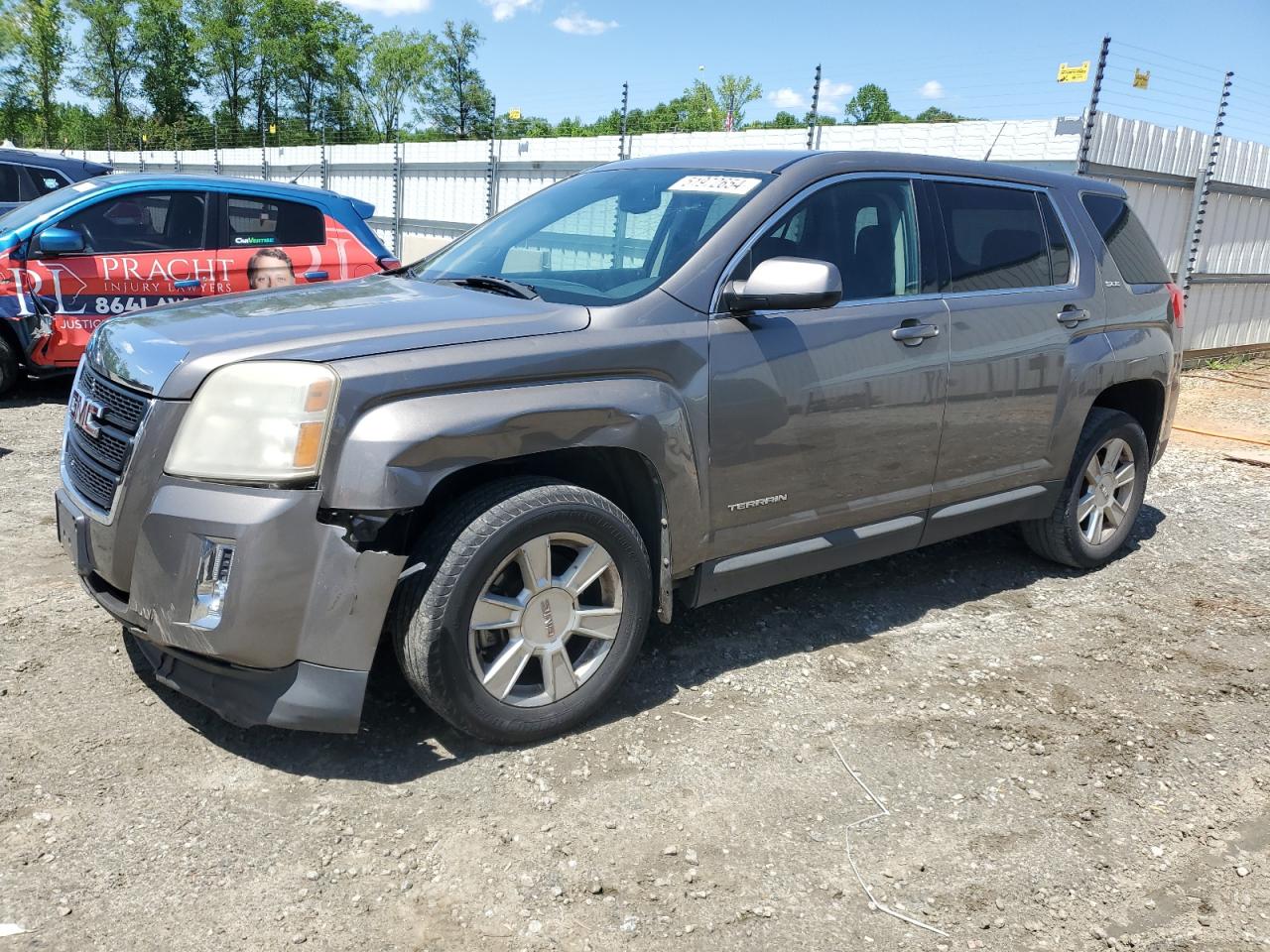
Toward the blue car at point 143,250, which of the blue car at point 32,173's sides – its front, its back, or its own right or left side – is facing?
left

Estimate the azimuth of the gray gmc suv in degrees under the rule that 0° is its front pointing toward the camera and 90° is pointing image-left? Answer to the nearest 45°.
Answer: approximately 45°

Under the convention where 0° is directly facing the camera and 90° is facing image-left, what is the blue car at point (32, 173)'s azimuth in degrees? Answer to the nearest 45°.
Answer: approximately 90°

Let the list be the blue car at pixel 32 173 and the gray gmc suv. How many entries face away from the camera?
0

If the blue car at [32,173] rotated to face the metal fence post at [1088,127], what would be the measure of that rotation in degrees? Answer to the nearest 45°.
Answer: approximately 135° to its left

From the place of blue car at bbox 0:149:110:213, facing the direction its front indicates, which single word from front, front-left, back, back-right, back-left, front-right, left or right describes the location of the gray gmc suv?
left

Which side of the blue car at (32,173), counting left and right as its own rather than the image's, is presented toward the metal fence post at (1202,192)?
back

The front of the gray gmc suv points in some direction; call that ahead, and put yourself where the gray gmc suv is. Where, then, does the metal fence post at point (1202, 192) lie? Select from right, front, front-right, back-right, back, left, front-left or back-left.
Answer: back

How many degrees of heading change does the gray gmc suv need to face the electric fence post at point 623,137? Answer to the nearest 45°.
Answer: approximately 135° to its right

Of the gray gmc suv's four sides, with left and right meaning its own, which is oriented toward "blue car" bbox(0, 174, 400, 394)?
right
